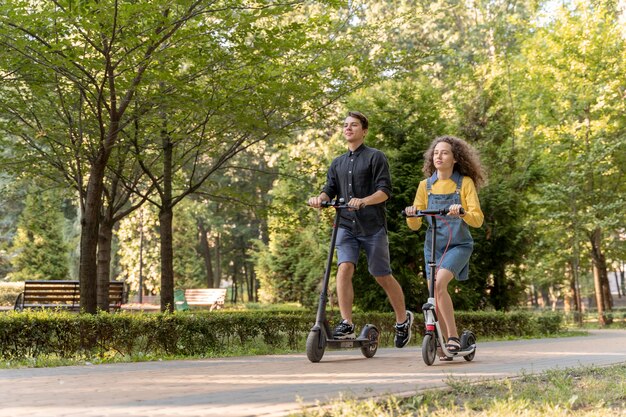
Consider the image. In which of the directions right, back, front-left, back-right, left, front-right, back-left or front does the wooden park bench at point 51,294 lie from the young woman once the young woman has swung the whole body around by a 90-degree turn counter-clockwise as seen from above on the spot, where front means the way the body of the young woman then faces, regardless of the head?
back

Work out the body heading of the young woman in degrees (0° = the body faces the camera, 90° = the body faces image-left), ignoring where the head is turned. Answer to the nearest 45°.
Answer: approximately 45°

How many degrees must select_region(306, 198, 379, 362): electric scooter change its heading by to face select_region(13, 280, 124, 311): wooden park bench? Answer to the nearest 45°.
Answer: approximately 90° to its right

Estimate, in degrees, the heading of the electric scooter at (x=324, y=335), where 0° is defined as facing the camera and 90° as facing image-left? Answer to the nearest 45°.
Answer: approximately 45°

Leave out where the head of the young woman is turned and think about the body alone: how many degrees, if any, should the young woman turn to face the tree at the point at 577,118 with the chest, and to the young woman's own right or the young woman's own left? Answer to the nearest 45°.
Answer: approximately 135° to the young woman's own right
